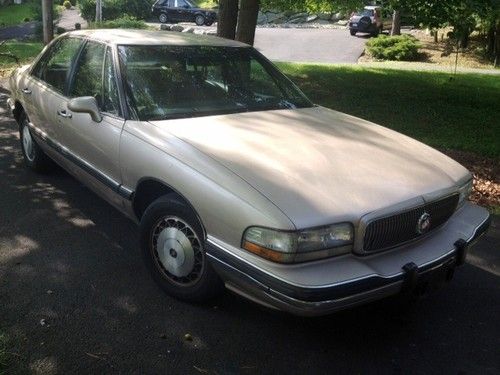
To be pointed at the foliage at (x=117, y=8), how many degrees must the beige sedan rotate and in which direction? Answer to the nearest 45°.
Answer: approximately 135° to its left

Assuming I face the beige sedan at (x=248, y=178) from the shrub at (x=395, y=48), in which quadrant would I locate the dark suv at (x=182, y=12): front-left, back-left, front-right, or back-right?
back-right

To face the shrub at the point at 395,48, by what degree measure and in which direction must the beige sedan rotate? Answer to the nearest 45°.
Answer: approximately 135° to its left

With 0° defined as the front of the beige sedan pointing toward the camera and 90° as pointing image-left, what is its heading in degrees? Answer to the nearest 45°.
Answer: approximately 315°

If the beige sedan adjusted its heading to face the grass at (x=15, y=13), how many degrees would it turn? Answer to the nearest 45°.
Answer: approximately 180°

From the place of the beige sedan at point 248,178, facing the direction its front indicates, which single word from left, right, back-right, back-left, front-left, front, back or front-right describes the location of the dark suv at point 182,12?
back-left
